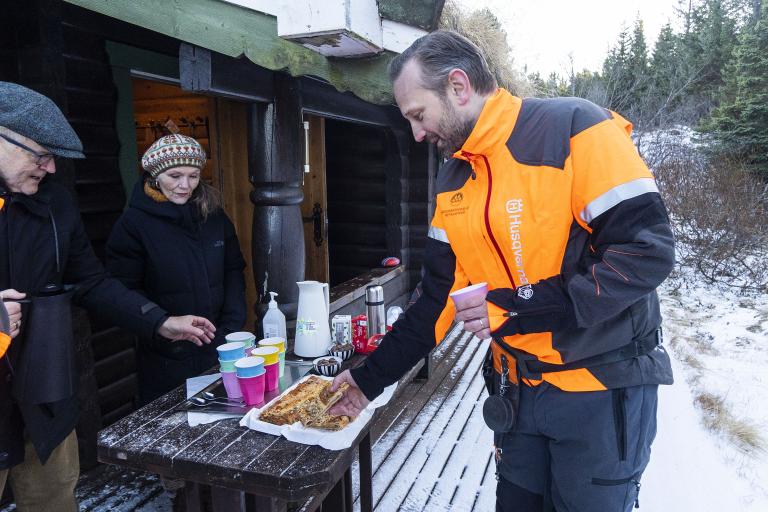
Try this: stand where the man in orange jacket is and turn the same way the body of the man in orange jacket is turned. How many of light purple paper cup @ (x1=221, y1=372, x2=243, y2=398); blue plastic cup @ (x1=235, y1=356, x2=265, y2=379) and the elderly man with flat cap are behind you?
0

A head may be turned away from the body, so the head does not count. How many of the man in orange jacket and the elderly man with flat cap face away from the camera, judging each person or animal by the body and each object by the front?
0

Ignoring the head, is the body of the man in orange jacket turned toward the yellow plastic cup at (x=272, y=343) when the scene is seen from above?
no

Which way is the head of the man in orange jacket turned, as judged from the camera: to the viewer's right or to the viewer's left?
to the viewer's left

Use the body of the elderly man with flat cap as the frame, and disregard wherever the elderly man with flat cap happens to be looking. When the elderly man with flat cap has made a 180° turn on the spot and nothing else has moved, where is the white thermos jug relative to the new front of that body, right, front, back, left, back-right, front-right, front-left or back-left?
back-right

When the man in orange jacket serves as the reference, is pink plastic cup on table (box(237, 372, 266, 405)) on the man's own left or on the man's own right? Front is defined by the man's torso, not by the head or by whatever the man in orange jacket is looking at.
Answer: on the man's own right

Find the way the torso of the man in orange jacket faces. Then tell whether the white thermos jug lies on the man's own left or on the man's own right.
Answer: on the man's own right

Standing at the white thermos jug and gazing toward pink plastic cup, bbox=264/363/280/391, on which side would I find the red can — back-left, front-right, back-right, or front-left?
back-left

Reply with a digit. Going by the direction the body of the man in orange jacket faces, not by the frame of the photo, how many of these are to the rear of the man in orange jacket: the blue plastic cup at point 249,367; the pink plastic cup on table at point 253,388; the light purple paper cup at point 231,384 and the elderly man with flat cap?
0

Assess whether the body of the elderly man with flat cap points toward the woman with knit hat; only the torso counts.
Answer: no

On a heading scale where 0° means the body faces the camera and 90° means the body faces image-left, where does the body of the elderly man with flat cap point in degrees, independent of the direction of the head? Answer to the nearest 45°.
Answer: approximately 315°

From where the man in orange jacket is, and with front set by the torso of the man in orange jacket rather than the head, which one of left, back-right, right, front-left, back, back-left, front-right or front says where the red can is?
right

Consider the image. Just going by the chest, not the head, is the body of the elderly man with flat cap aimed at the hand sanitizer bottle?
no

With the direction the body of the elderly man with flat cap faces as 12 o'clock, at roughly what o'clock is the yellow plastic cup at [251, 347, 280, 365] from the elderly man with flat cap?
The yellow plastic cup is roughly at 11 o'clock from the elderly man with flat cap.

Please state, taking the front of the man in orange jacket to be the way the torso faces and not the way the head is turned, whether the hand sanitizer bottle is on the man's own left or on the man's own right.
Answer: on the man's own right

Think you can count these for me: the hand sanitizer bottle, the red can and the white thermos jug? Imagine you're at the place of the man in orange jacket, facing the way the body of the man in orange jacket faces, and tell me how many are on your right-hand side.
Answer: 3

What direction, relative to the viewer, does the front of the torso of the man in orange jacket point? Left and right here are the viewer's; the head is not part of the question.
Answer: facing the viewer and to the left of the viewer
